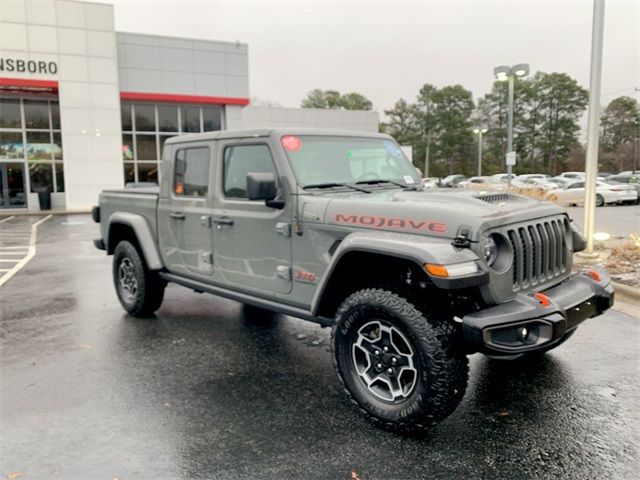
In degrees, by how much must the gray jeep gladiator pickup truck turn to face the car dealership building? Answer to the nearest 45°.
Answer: approximately 180°

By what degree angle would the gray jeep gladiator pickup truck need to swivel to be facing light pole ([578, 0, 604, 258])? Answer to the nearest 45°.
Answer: approximately 90° to its left

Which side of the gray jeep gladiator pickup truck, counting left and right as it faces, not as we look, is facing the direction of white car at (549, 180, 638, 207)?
left

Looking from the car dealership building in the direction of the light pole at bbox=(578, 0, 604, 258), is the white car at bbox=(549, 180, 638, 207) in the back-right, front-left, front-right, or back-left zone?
front-left

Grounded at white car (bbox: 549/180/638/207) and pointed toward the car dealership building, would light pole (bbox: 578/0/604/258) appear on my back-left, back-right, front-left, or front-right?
front-left
